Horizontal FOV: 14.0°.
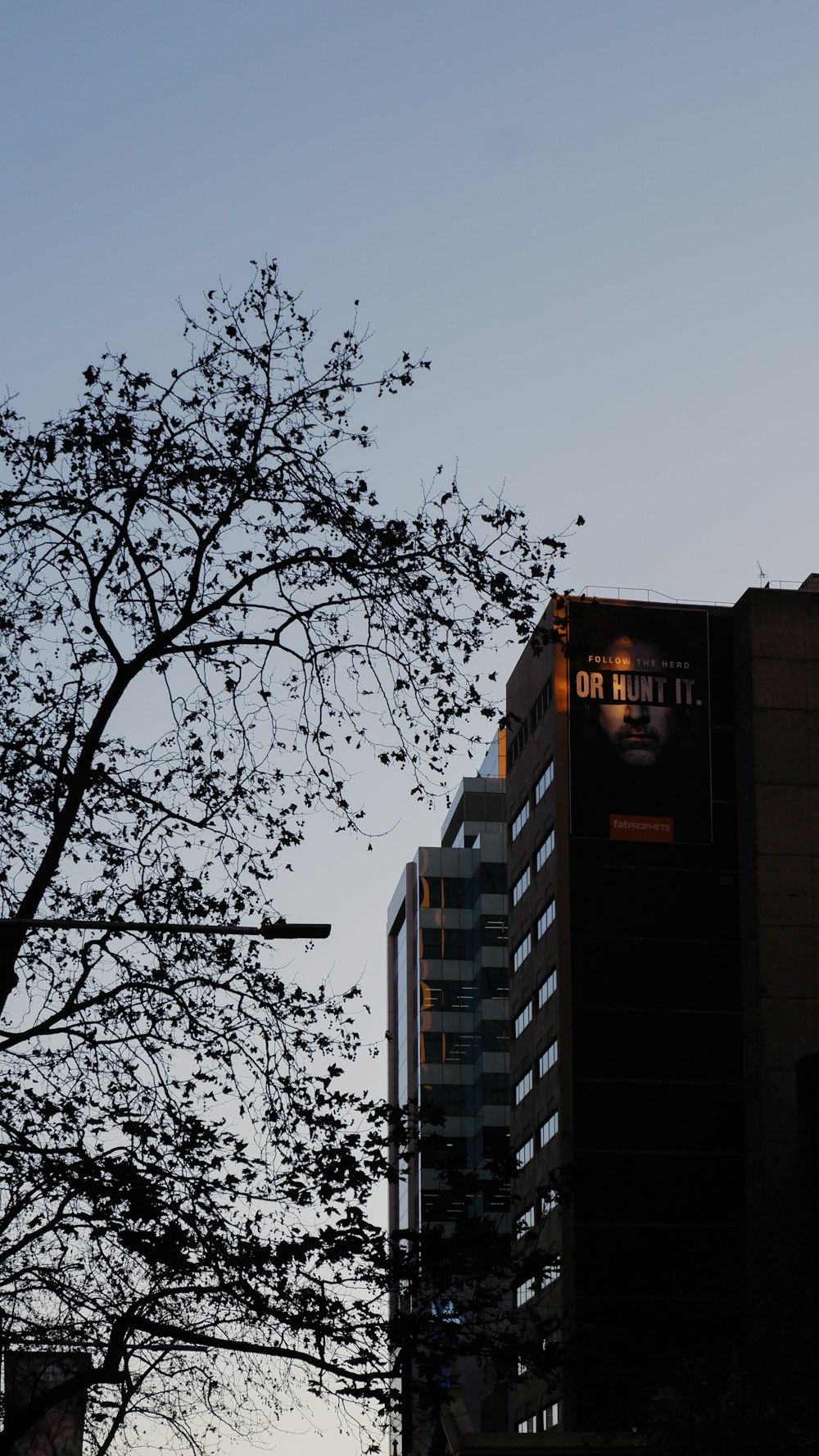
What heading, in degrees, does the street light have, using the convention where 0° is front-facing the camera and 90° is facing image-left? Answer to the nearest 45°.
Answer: approximately 270°
